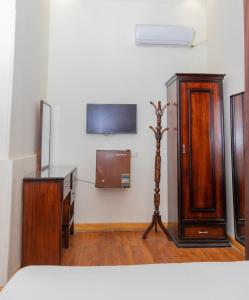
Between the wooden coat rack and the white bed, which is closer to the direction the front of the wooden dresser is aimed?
the wooden coat rack

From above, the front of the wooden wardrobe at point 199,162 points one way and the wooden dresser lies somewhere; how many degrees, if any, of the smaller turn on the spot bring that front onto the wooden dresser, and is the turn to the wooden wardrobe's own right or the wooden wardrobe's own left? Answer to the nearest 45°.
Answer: approximately 45° to the wooden wardrobe's own right

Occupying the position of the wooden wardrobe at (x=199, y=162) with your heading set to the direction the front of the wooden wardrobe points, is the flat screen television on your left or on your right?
on your right

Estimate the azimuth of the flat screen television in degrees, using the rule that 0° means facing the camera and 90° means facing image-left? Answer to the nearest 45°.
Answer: approximately 0°

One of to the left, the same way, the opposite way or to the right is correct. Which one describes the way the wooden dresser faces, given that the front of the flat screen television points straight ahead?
to the left

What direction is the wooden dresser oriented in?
to the viewer's right

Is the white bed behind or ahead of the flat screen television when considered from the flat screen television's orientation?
ahead

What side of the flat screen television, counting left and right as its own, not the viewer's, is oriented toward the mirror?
right

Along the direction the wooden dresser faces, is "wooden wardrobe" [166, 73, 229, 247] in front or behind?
in front

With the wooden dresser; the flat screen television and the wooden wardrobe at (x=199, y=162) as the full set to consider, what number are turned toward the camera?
2
